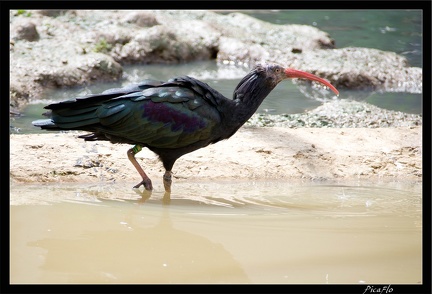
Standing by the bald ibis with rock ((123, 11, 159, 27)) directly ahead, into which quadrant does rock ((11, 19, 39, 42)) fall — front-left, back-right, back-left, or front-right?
front-left

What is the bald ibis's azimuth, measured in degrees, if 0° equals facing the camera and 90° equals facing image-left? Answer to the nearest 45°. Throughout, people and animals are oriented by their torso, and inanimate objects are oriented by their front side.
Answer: approximately 270°

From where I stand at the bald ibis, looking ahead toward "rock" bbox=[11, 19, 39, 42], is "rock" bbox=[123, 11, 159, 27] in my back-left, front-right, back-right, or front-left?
front-right

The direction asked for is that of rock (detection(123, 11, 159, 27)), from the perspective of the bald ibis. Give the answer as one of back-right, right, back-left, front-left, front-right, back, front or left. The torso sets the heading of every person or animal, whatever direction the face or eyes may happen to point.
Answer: left

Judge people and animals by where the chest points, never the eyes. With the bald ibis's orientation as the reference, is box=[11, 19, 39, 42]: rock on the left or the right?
on its left
